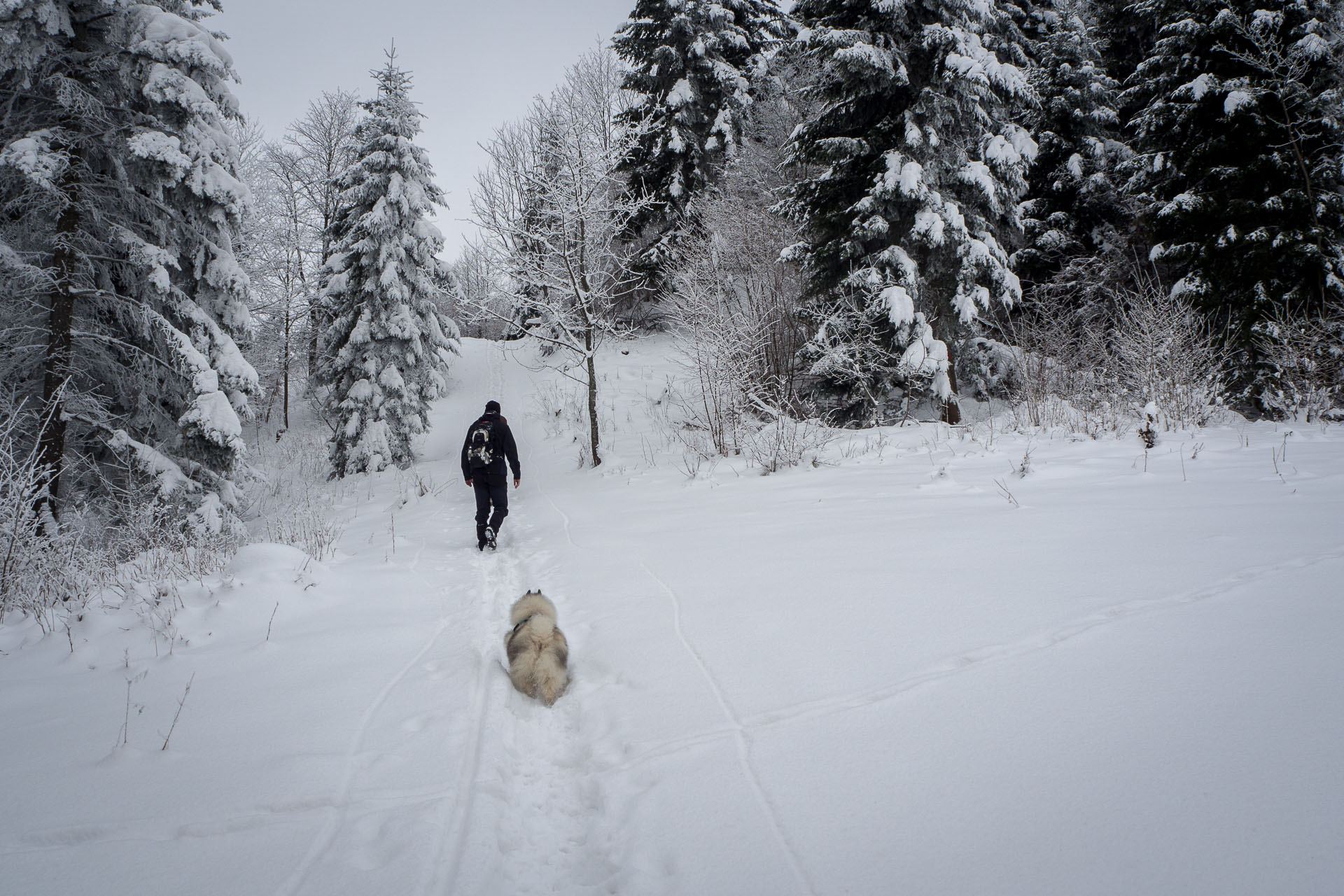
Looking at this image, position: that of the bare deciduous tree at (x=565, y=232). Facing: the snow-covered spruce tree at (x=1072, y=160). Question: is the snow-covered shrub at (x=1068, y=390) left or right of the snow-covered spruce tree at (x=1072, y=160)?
right

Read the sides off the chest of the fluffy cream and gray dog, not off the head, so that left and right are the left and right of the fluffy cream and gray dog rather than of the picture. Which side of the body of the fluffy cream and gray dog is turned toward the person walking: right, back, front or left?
front

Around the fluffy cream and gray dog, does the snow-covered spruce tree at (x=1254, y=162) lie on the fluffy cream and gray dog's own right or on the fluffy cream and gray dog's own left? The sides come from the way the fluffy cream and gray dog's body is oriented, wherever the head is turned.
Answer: on the fluffy cream and gray dog's own right

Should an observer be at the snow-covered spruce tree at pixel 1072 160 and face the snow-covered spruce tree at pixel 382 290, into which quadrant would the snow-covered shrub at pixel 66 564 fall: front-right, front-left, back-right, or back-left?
front-left

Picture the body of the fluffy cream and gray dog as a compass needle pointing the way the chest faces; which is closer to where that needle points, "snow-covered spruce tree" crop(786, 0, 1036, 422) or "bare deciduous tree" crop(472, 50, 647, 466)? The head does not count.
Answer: the bare deciduous tree

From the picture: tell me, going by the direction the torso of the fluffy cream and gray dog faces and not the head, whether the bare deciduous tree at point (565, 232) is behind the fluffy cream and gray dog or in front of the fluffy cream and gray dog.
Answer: in front

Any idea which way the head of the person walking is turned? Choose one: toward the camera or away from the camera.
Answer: away from the camera

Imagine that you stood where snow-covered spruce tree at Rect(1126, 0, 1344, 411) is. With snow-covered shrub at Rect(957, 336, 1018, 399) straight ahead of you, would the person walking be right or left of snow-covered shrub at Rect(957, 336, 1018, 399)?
left

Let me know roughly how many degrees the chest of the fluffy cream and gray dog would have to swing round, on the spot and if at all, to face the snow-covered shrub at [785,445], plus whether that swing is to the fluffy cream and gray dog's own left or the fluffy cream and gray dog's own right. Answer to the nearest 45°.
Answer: approximately 45° to the fluffy cream and gray dog's own right

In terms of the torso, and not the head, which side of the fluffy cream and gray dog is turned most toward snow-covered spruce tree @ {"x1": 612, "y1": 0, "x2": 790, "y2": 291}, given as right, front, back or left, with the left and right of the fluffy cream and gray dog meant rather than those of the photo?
front

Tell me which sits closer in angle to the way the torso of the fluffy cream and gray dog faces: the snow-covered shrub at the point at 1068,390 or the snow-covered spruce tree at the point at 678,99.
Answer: the snow-covered spruce tree

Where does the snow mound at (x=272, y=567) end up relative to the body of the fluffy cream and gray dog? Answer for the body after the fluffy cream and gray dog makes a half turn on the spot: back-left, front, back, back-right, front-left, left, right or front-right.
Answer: back-right

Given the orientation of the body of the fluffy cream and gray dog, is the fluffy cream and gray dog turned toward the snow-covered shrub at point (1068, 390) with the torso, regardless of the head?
no

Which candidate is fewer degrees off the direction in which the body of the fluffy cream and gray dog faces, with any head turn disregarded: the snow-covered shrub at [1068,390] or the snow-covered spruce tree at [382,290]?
the snow-covered spruce tree

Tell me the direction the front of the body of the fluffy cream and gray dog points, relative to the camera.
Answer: away from the camera
